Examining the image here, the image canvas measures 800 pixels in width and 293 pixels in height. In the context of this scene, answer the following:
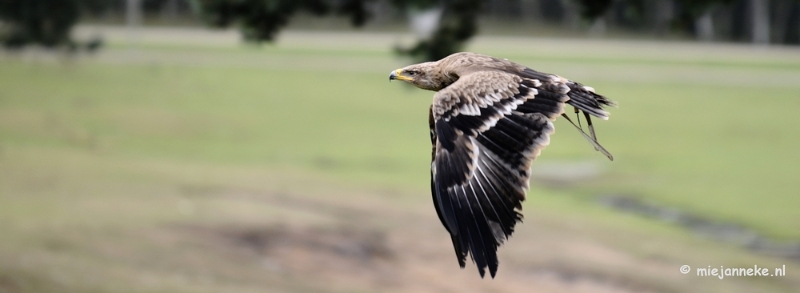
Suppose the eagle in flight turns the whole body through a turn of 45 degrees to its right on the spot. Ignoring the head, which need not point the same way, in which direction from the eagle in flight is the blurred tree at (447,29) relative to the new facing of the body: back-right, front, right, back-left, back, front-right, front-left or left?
front-right

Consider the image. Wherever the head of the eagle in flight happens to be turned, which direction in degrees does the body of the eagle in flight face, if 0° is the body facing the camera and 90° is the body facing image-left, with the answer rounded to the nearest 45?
approximately 90°
